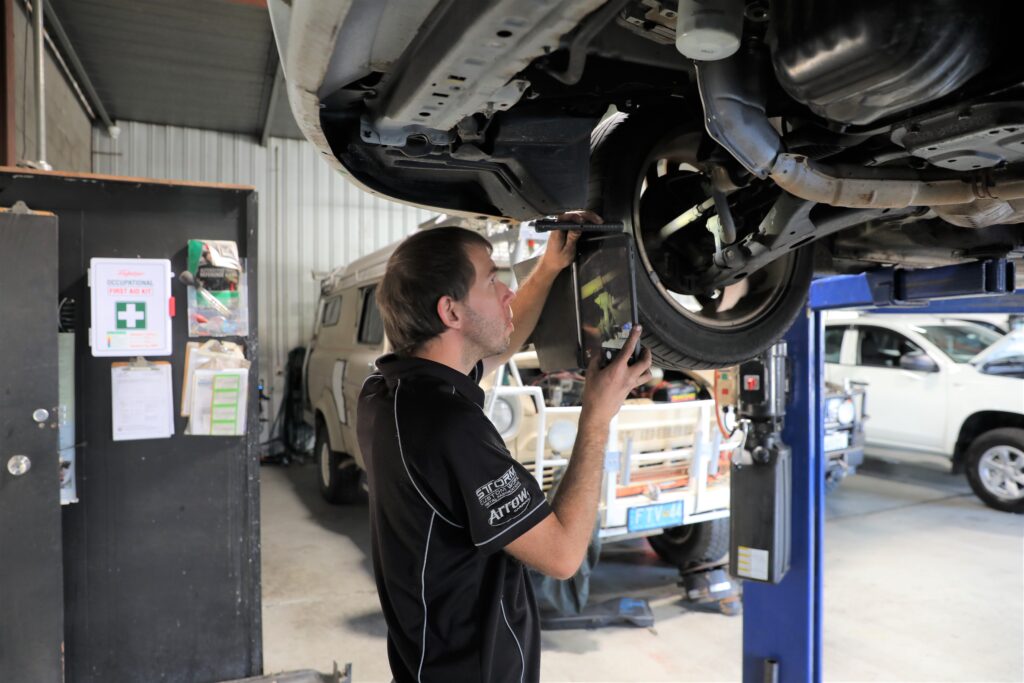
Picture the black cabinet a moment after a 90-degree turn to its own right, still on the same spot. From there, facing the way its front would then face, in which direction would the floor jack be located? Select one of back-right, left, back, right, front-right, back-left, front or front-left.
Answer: back

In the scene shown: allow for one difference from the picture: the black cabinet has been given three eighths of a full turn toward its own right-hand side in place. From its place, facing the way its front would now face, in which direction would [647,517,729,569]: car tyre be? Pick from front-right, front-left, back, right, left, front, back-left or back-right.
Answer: back-right

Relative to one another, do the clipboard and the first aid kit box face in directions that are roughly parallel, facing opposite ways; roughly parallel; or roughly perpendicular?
roughly parallel

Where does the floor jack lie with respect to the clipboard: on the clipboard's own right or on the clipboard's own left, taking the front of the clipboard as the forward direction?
on the clipboard's own left

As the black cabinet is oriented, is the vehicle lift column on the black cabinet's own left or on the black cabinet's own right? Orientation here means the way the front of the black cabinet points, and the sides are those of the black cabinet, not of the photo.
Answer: on the black cabinet's own left

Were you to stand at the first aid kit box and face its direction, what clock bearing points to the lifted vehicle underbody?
The lifted vehicle underbody is roughly at 11 o'clock from the first aid kit box.

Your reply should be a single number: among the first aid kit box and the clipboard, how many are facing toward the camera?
2

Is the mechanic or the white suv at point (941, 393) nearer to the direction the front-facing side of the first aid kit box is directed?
the mechanic

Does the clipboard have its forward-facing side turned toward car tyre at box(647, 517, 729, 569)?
no

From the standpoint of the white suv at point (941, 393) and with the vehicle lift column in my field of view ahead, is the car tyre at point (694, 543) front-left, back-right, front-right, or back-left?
front-right

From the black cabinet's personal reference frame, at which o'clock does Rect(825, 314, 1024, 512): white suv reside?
The white suv is roughly at 9 o'clock from the black cabinet.

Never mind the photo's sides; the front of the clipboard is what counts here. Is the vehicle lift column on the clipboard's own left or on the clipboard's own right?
on the clipboard's own left

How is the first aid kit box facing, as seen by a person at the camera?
facing the viewer

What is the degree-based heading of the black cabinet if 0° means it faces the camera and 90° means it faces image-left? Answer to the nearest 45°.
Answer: approximately 0°

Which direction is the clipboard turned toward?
toward the camera

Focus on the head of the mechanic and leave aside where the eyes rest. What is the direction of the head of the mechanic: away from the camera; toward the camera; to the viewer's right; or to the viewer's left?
to the viewer's right

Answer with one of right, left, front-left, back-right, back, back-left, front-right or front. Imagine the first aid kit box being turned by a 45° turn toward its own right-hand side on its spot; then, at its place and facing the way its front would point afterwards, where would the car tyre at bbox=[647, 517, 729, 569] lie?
back-left
